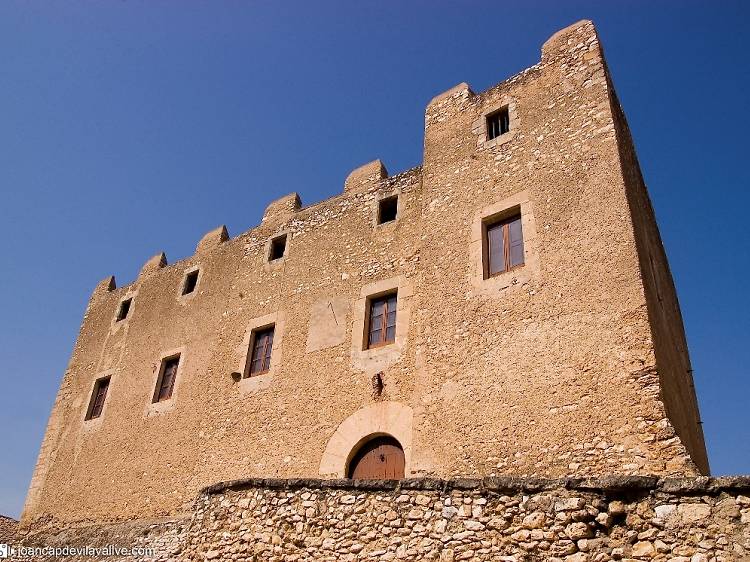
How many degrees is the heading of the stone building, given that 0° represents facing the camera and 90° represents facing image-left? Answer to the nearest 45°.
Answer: approximately 45°
